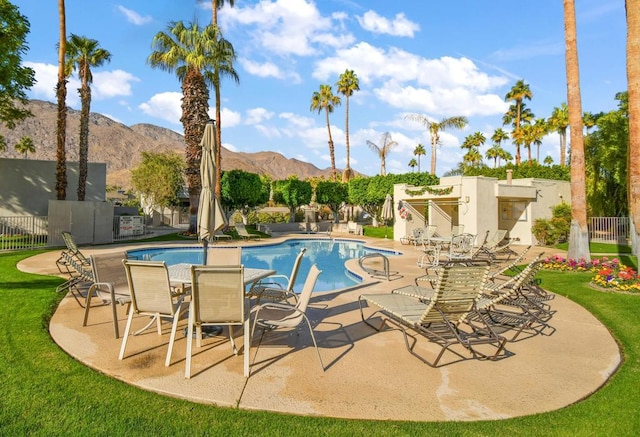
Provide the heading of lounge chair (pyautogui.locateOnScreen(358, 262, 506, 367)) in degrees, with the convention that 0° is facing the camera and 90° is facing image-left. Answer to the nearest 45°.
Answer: approximately 135°

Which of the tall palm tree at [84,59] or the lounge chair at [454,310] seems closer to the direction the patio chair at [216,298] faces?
the tall palm tree

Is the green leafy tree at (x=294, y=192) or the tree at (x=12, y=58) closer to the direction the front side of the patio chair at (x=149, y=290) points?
the green leafy tree

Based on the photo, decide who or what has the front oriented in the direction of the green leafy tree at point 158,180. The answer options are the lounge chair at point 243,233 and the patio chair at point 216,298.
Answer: the patio chair

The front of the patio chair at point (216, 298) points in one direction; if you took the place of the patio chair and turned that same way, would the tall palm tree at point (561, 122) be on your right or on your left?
on your right

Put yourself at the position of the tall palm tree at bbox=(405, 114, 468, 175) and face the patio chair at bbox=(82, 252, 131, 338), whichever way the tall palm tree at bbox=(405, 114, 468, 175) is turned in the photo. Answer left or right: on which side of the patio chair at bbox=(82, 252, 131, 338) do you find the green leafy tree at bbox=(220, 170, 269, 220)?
right

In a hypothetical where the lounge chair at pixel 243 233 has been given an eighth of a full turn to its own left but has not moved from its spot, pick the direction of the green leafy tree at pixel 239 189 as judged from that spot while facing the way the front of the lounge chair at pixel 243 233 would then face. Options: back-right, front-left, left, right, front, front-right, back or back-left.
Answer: left

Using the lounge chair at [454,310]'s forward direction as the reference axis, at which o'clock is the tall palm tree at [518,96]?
The tall palm tree is roughly at 2 o'clock from the lounge chair.

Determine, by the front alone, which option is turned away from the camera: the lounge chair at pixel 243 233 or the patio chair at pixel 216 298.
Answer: the patio chair

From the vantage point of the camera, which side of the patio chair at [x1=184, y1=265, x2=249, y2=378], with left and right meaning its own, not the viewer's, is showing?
back

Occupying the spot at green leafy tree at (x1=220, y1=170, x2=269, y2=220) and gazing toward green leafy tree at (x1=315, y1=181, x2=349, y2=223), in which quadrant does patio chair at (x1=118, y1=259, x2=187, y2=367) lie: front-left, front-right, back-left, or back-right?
back-right

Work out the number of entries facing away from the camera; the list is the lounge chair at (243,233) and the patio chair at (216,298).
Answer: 1
